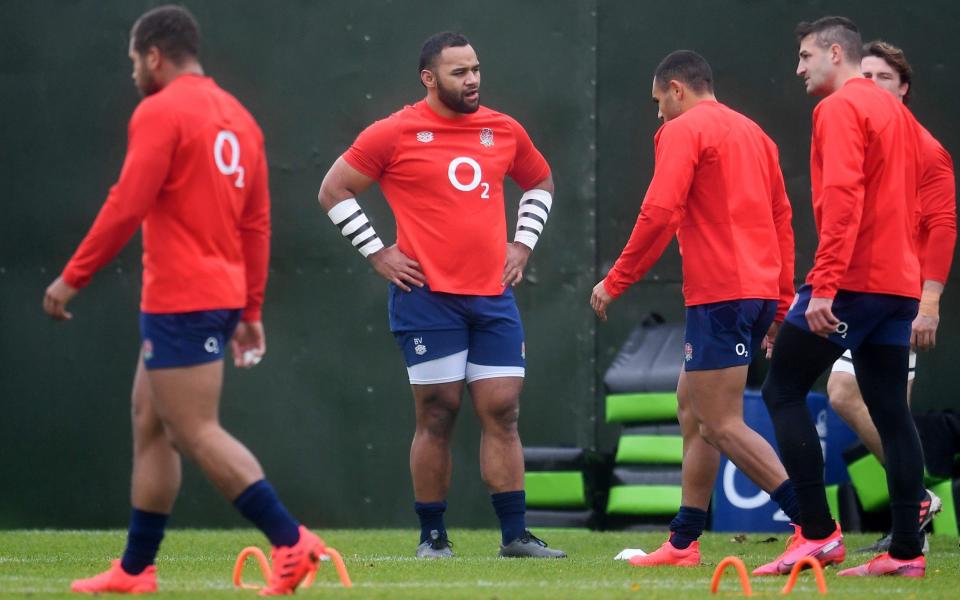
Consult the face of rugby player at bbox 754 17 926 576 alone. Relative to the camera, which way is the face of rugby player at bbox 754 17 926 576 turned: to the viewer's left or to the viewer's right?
to the viewer's left

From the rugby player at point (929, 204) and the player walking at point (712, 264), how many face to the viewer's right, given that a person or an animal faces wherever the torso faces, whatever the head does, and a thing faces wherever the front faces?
0

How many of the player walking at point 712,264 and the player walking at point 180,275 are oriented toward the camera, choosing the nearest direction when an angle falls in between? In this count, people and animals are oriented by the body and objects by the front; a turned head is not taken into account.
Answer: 0

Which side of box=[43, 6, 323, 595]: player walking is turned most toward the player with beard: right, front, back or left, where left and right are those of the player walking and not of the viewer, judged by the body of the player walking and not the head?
right

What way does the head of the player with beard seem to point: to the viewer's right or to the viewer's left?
to the viewer's right

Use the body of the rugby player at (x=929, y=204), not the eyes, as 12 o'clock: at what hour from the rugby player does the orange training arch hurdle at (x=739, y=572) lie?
The orange training arch hurdle is roughly at 11 o'clock from the rugby player.

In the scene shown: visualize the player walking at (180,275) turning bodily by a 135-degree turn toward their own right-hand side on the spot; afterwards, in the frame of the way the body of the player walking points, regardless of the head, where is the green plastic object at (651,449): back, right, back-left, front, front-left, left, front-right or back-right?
front-left

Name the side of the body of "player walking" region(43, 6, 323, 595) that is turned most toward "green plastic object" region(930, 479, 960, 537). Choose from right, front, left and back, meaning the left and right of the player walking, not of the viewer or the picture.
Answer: right

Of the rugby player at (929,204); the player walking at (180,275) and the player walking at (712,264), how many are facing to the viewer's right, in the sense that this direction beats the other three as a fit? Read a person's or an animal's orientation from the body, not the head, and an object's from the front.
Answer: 0

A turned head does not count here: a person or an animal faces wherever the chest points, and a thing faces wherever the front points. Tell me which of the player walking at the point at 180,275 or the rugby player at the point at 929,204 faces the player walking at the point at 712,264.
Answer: the rugby player

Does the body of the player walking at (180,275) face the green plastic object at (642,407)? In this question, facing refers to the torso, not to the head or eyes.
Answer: no

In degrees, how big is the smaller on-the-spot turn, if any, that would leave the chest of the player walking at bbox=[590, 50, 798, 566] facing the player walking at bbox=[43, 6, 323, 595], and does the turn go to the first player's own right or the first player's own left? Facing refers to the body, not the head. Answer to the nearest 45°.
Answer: approximately 90° to the first player's own left

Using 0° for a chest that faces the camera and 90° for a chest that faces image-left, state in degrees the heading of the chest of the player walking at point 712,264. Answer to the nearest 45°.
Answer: approximately 135°

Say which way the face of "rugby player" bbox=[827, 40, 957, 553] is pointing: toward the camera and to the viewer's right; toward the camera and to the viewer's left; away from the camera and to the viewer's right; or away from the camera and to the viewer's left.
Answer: toward the camera and to the viewer's left

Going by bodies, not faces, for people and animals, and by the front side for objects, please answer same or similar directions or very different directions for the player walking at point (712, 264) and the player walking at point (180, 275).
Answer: same or similar directions

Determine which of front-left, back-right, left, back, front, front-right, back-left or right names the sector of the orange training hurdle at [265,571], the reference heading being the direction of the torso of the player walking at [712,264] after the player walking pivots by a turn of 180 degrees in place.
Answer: right
